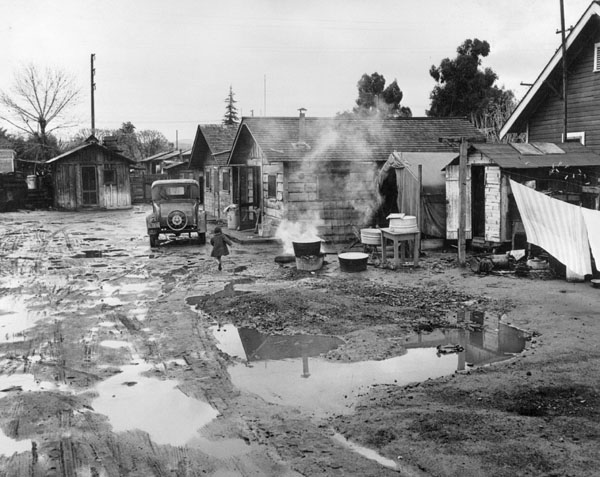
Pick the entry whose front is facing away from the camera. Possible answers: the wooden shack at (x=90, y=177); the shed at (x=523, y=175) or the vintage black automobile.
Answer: the vintage black automobile

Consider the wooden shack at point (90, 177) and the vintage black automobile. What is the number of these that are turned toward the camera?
1

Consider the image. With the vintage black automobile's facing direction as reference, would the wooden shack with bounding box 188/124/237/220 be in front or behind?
in front

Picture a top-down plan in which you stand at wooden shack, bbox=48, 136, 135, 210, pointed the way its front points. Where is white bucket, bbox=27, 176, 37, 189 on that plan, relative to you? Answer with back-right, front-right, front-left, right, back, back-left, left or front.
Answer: back-right

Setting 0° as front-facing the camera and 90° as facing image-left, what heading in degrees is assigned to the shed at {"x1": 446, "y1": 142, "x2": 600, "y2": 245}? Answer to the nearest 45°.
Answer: approximately 45°

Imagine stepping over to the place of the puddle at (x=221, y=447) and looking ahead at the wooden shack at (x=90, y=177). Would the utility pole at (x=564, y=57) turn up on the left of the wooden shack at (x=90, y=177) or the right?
right

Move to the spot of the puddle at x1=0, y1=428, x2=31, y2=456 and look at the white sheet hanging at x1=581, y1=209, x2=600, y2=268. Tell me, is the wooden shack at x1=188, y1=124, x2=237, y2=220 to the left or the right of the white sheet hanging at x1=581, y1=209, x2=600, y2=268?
left

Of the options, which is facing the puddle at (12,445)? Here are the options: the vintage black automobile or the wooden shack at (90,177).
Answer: the wooden shack

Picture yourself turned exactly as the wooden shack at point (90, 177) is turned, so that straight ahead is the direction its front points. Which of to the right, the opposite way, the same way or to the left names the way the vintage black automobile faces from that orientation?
the opposite way

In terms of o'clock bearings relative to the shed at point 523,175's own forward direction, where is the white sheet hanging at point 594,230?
The white sheet hanging is roughly at 10 o'clock from the shed.

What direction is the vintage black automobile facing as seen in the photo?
away from the camera
